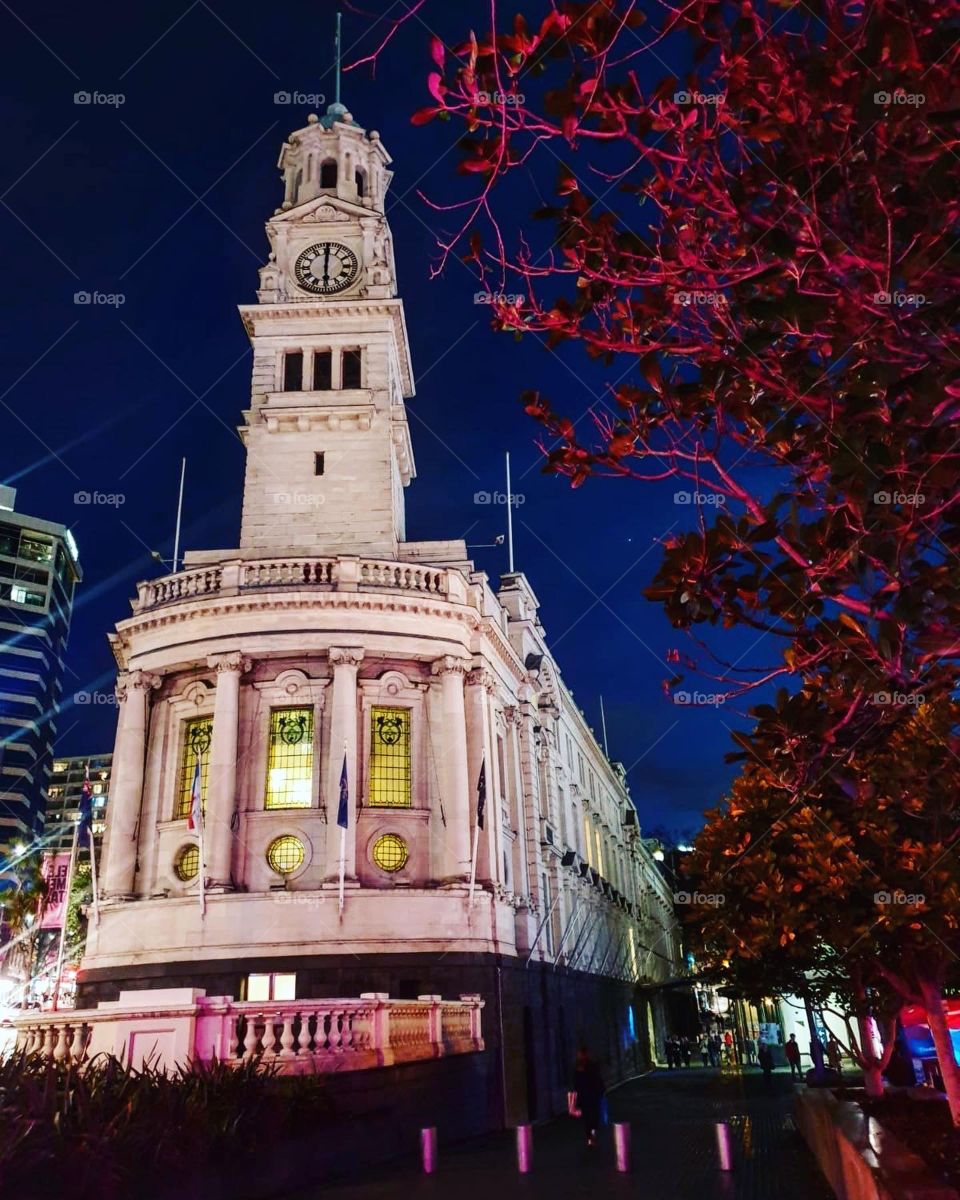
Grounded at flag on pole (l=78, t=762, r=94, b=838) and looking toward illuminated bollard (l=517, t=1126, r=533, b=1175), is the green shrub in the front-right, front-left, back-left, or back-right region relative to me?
front-right

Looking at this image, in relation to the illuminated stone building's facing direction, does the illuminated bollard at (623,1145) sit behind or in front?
in front

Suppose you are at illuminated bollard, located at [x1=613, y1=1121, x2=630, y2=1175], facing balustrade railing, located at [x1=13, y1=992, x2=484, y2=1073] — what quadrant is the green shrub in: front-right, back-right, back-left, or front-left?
front-left

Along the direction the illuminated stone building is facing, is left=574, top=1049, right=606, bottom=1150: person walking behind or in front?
in front

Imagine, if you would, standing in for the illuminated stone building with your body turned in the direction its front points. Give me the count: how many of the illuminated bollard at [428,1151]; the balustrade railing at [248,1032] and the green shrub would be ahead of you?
3

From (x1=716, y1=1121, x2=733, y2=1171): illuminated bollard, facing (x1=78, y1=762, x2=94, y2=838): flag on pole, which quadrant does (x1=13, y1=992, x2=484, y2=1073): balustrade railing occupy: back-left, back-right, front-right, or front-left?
front-left

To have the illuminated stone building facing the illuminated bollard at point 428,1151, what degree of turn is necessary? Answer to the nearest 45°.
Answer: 0° — it already faces it

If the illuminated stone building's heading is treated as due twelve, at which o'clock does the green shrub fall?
The green shrub is roughly at 12 o'clock from the illuminated stone building.

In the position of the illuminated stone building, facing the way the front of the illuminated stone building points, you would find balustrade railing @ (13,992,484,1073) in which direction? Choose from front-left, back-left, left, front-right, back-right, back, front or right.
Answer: front

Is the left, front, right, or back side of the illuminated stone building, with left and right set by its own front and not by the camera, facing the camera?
front
